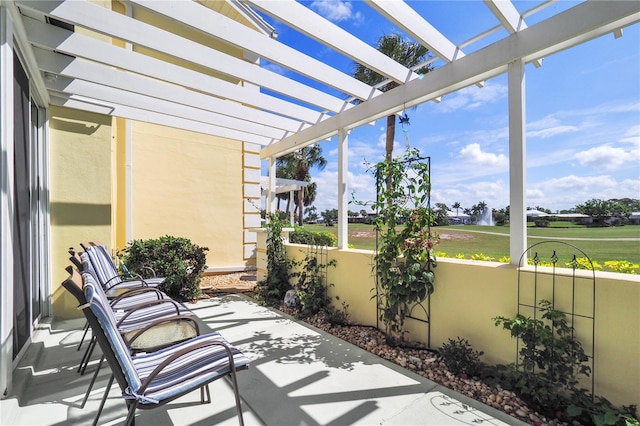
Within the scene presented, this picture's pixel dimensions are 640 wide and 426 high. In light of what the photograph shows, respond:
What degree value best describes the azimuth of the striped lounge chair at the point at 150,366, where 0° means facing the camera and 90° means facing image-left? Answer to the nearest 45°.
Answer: approximately 270°

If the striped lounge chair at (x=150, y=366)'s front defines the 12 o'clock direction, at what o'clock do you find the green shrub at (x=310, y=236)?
The green shrub is roughly at 10 o'clock from the striped lounge chair.

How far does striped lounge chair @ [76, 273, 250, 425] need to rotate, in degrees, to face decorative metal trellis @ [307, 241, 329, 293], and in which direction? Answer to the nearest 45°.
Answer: approximately 45° to its left

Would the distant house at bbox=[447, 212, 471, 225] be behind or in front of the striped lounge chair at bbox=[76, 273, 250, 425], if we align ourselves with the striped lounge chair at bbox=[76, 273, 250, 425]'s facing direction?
in front

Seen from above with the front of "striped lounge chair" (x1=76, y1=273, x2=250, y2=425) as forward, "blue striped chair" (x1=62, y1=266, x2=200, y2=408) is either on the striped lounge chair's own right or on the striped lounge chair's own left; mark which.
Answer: on the striped lounge chair's own left

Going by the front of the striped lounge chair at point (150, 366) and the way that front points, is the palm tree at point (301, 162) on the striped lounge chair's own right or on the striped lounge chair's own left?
on the striped lounge chair's own left

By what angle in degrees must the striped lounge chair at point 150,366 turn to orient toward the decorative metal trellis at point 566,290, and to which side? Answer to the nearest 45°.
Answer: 0° — it already faces it

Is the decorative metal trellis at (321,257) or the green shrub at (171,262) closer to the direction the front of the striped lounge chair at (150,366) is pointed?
the decorative metal trellis

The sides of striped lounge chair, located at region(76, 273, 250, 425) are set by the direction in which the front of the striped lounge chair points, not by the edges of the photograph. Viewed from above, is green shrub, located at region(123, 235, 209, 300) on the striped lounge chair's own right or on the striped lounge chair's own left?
on the striped lounge chair's own left

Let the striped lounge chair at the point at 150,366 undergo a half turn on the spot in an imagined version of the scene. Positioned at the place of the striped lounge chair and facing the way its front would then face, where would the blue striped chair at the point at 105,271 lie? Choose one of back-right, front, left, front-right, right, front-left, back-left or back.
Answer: right

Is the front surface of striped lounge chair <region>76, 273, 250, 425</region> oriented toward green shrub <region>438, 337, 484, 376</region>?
yes
